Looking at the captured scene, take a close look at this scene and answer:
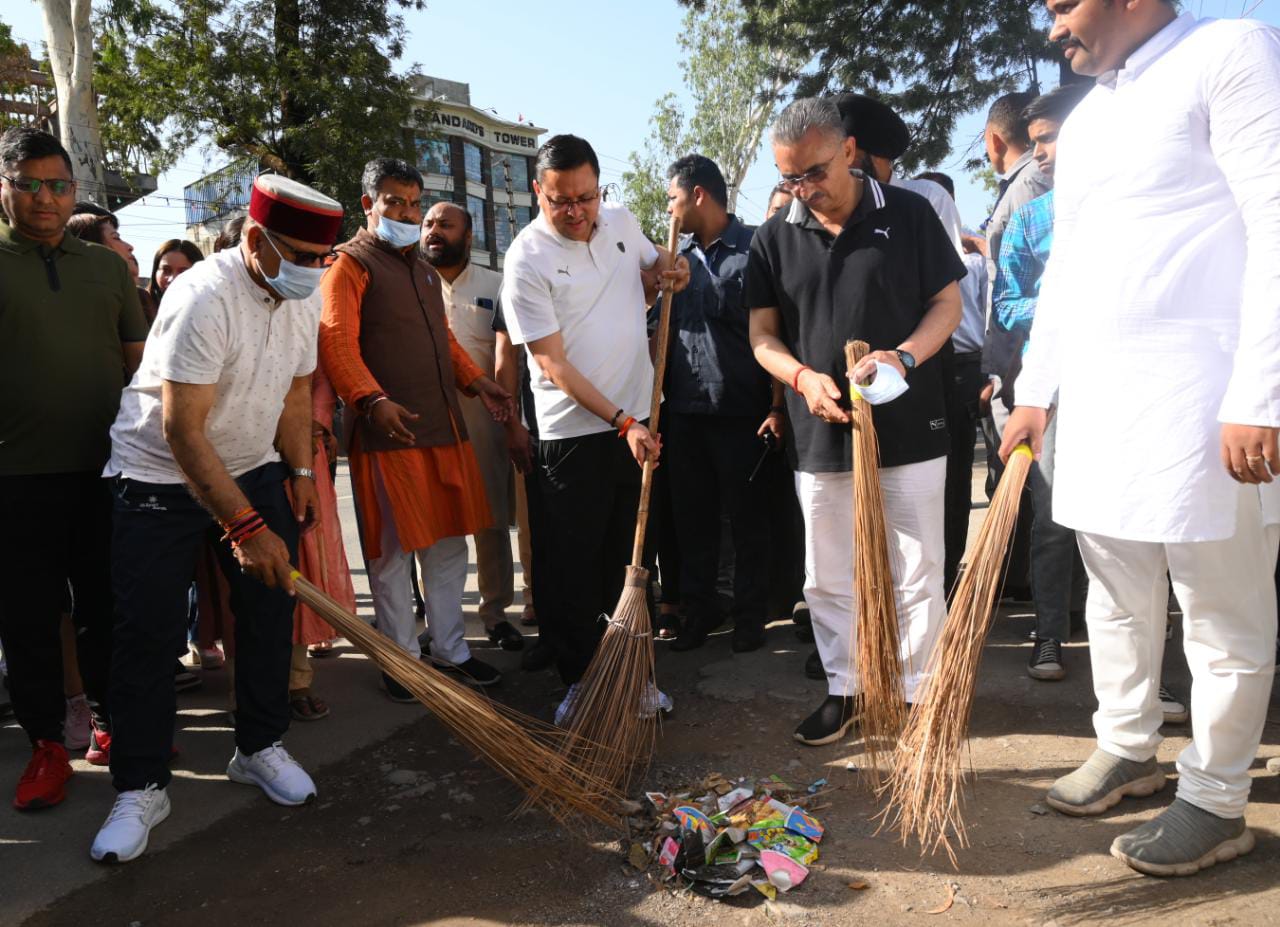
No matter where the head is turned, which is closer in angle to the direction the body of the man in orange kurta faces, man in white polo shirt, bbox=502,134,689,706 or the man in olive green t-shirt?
the man in white polo shirt

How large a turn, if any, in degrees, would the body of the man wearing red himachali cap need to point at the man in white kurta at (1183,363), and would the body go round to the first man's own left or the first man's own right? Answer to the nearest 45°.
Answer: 0° — they already face them

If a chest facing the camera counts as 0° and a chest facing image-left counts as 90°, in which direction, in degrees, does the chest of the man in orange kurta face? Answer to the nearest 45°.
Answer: approximately 315°

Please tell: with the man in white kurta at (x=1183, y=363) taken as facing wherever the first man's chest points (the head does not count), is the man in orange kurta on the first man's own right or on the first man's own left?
on the first man's own right

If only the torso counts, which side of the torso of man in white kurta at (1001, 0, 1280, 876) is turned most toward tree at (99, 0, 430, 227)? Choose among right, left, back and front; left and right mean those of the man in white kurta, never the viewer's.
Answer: right

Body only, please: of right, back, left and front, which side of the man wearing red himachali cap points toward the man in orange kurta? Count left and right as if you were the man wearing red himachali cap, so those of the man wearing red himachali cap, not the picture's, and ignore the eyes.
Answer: left

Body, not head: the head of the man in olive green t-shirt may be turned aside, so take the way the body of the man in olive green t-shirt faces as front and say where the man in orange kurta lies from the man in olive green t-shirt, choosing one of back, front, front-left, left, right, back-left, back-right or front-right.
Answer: left

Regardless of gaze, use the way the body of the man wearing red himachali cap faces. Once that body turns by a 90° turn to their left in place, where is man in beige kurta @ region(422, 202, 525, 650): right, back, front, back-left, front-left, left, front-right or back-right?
front

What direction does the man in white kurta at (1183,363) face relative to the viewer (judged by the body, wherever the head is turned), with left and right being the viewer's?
facing the viewer and to the left of the viewer

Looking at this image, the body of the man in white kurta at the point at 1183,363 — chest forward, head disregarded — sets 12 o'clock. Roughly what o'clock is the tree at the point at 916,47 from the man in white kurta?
The tree is roughly at 4 o'clock from the man in white kurta.

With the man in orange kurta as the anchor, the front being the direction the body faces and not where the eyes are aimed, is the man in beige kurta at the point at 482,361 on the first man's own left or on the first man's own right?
on the first man's own left

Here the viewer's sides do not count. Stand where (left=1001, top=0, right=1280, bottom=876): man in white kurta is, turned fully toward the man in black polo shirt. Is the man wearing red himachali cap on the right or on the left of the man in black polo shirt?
left

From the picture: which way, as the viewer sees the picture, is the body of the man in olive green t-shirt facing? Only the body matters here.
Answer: toward the camera

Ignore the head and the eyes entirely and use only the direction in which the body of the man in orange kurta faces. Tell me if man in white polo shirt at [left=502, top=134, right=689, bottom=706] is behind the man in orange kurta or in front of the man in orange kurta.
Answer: in front
